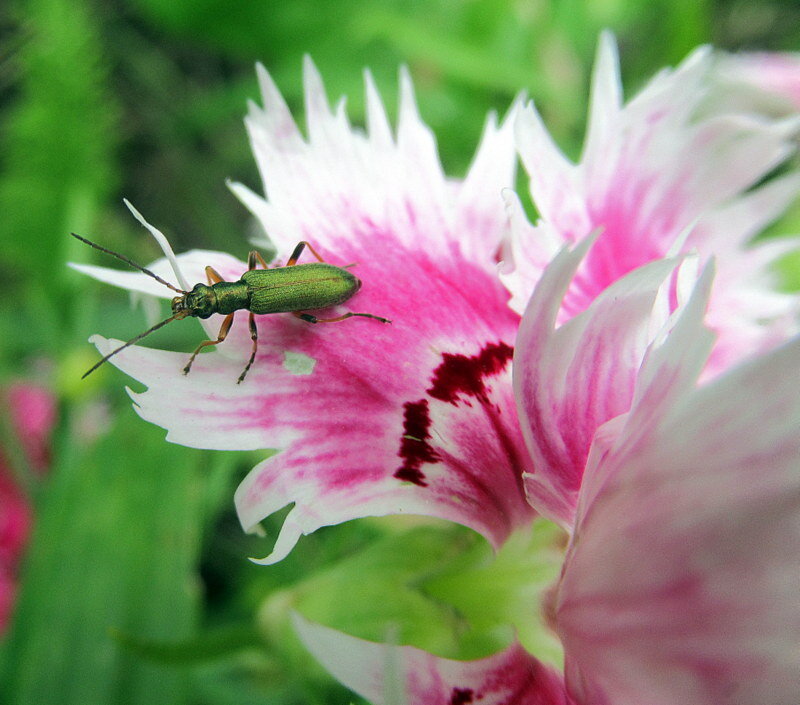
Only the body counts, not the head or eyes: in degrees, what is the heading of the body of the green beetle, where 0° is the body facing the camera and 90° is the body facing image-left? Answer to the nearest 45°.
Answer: approximately 90°
